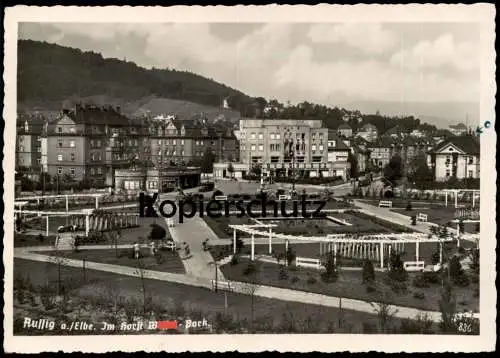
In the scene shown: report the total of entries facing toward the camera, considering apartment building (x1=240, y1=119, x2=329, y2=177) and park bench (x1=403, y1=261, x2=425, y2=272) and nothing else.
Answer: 2

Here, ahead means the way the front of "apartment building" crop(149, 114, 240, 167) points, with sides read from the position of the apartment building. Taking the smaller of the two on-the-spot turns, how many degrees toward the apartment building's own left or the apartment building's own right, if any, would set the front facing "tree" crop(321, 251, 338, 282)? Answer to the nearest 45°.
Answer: approximately 45° to the apartment building's own left

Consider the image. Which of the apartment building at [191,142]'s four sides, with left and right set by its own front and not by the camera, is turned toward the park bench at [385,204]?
front

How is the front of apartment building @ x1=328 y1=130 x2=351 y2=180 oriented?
toward the camera

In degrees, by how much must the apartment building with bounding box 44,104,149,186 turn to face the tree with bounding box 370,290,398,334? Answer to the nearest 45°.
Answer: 0° — it already faces it

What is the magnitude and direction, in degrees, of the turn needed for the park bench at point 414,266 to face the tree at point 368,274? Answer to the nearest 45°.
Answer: approximately 45° to its right

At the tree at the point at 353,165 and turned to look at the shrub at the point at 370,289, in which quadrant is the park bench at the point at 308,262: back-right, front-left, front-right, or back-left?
front-right

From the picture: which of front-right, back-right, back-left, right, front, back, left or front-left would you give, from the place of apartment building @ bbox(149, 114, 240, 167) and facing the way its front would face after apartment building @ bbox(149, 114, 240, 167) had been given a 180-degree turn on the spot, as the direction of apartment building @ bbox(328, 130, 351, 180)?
right

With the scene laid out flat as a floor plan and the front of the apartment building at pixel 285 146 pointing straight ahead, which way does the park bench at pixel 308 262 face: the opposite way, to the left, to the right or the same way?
the same way

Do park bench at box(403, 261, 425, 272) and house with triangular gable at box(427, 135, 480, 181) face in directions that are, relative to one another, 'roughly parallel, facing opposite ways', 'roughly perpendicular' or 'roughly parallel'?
roughly parallel

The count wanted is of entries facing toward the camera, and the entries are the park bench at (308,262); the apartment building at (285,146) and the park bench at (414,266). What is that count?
3

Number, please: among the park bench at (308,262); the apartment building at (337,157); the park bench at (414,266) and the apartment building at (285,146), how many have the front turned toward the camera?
4

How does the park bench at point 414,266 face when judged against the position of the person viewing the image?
facing the viewer

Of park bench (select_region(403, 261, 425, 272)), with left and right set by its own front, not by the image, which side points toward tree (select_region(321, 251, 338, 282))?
right

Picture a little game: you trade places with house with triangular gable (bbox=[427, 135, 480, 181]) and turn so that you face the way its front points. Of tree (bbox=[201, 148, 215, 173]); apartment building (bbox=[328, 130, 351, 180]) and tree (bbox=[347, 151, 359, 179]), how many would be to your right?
3

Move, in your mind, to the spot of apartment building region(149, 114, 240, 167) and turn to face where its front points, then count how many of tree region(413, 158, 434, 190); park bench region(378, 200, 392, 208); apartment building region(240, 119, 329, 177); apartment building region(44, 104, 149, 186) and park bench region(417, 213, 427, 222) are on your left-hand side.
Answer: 4

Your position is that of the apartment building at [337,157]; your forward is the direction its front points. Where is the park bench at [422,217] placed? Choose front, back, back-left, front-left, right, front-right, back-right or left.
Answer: front

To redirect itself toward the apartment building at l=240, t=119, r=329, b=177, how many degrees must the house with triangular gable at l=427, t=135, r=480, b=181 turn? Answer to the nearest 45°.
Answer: approximately 90° to its right
